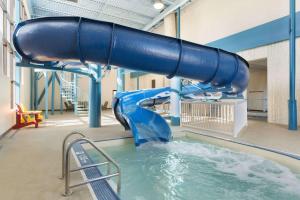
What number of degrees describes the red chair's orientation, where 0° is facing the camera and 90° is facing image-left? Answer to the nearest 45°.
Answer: approximately 270°

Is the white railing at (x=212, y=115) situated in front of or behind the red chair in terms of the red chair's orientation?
in front

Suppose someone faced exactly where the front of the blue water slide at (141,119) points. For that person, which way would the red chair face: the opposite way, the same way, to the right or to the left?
to the left

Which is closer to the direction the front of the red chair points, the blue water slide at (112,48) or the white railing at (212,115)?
the white railing

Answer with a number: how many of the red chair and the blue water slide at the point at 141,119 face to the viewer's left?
0

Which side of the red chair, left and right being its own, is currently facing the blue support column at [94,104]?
front

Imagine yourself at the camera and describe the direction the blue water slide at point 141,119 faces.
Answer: facing the viewer and to the right of the viewer

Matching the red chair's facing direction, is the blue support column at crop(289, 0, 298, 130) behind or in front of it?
in front

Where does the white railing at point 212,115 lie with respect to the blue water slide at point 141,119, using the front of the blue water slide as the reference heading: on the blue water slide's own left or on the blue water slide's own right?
on the blue water slide's own left
